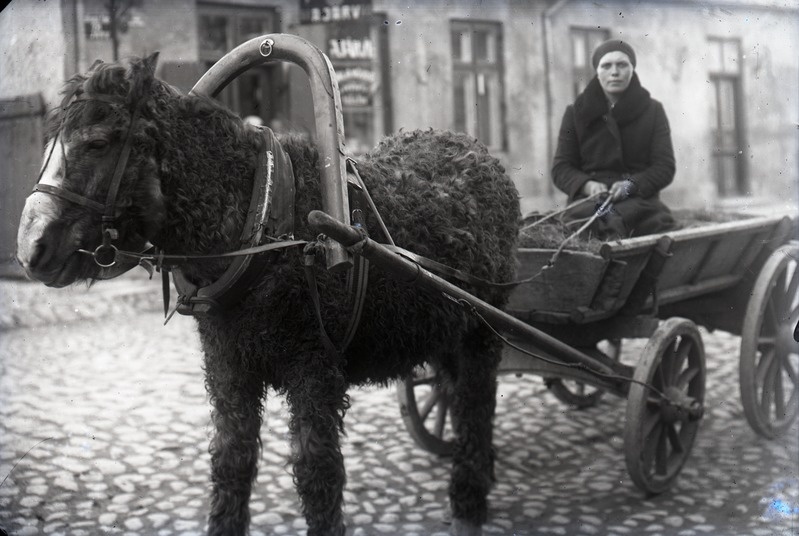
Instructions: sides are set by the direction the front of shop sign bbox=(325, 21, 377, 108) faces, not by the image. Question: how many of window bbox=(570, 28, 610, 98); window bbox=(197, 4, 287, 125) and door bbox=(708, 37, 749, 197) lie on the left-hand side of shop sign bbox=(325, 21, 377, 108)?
2

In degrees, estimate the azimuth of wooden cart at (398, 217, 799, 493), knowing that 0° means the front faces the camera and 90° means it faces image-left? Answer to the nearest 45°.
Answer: approximately 45°

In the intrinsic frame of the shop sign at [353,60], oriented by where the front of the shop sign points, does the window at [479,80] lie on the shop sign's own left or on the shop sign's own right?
on the shop sign's own left

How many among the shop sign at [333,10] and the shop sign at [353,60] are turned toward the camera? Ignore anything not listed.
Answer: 2

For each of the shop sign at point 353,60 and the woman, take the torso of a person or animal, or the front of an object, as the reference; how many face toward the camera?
2

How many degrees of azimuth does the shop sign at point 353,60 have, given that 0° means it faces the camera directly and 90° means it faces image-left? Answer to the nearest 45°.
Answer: approximately 0°

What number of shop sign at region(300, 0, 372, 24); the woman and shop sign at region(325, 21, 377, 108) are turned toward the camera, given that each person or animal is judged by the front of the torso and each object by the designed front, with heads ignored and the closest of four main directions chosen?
3

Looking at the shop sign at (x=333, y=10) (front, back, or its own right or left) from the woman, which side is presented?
front

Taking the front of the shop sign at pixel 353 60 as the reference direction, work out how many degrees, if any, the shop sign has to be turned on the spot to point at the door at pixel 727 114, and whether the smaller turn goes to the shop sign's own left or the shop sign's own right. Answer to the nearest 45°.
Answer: approximately 90° to the shop sign's own left

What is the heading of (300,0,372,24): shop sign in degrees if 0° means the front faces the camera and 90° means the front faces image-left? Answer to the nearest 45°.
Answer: approximately 0°
